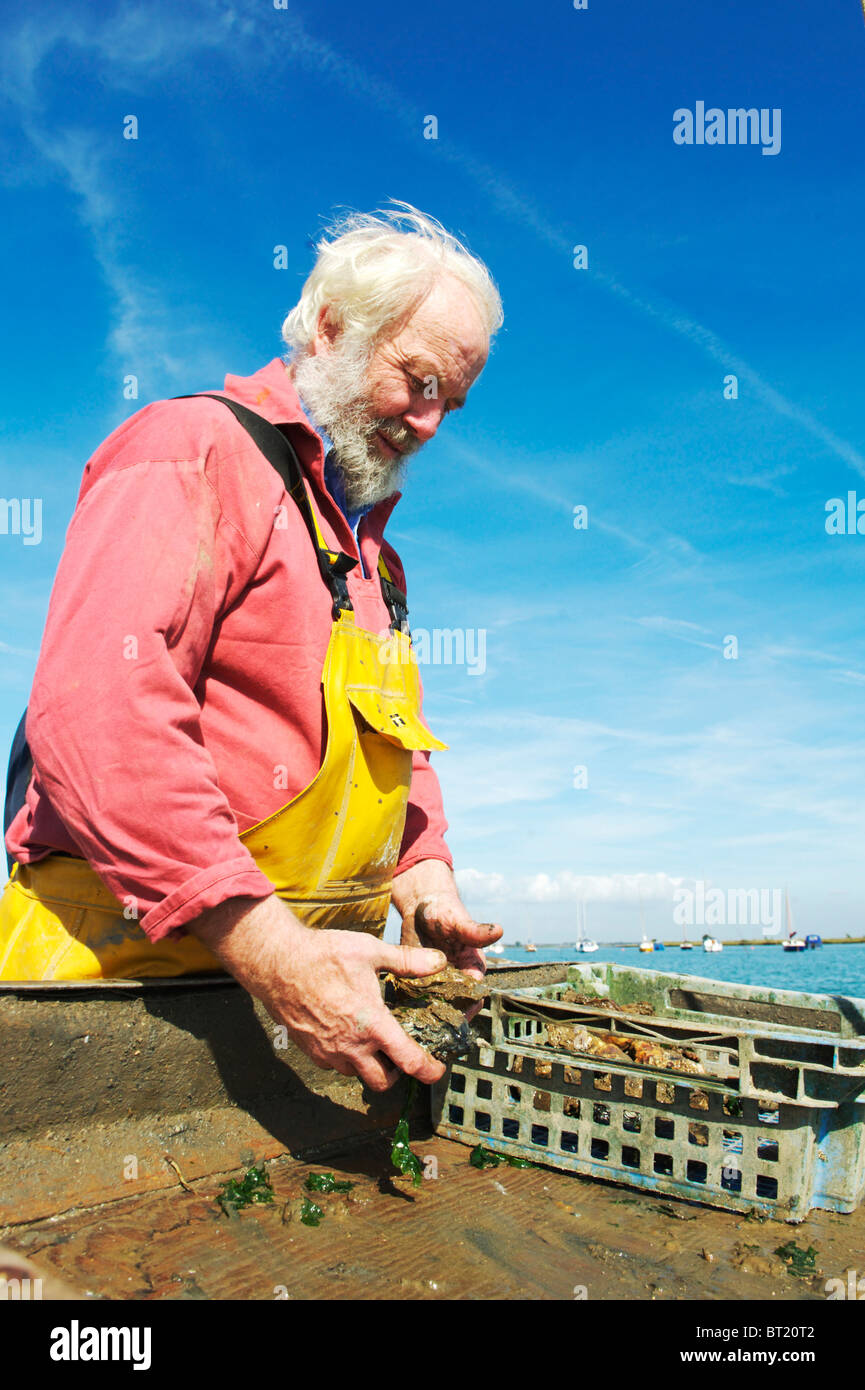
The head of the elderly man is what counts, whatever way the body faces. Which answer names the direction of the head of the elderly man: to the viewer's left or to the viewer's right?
to the viewer's right

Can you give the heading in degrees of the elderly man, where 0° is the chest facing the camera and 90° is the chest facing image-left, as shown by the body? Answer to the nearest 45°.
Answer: approximately 315°
